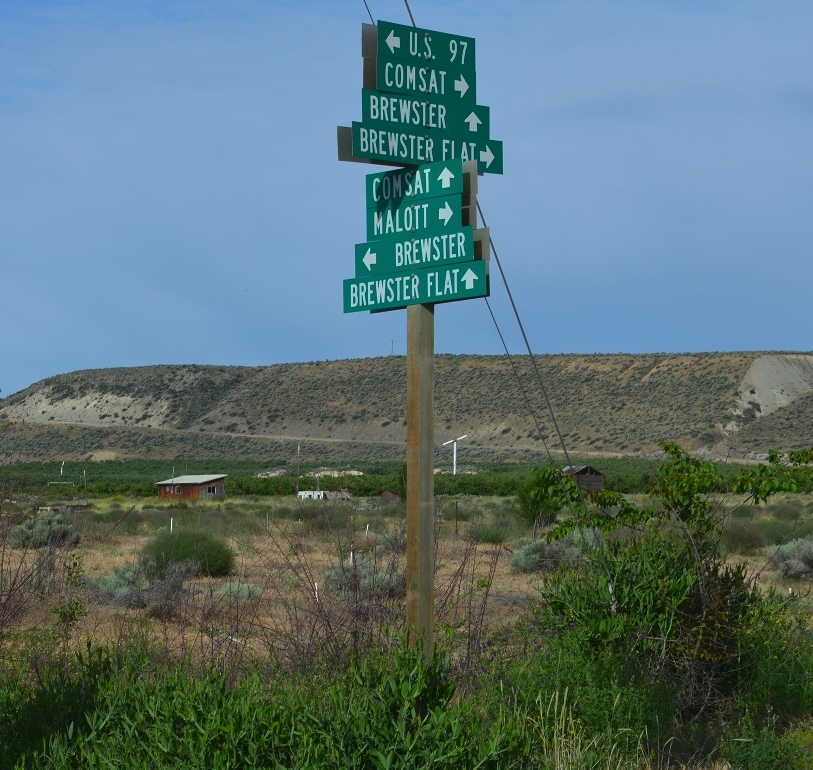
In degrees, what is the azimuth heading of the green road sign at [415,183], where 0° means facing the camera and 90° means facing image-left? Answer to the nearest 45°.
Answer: approximately 45°

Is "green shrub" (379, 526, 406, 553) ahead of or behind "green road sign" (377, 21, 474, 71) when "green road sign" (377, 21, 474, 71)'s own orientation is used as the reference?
behind

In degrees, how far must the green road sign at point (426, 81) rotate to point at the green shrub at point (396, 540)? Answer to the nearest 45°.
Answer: approximately 135° to its left

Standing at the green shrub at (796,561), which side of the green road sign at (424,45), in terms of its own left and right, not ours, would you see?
left

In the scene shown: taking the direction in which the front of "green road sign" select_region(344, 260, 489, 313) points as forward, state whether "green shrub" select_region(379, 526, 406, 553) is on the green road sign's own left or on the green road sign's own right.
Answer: on the green road sign's own right
